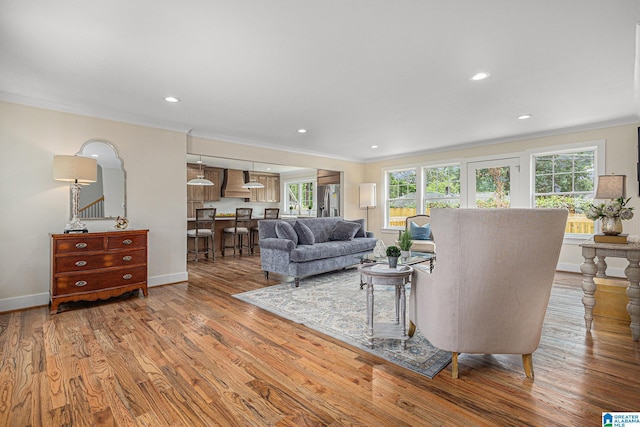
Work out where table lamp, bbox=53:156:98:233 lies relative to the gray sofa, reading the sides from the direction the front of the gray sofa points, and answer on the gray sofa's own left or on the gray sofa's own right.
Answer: on the gray sofa's own right

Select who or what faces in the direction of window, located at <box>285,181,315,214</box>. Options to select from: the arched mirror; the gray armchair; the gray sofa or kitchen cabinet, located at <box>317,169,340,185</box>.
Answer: the gray armchair

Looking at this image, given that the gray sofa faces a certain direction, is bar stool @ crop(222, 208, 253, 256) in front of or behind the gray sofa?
behind

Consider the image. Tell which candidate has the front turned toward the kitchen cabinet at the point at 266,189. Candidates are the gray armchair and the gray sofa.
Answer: the gray armchair

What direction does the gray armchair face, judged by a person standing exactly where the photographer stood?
facing away from the viewer and to the left of the viewer

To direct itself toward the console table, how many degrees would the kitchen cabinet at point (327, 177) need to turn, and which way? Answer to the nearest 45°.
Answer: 0° — it already faces it

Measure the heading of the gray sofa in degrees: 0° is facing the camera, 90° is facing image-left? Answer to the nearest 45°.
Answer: approximately 315°
